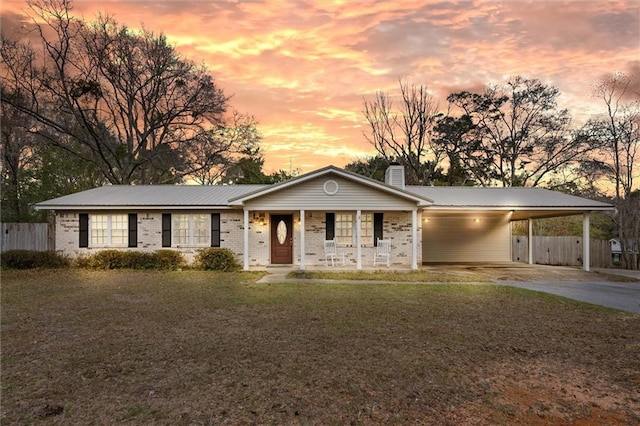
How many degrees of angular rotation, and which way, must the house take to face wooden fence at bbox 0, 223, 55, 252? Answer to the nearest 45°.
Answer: approximately 90° to its right

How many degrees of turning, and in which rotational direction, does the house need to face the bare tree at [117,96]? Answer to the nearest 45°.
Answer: approximately 135° to its right

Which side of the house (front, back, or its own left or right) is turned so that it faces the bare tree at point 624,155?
left

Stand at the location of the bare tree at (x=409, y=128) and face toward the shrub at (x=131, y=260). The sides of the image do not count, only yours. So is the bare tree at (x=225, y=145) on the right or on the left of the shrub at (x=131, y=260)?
right

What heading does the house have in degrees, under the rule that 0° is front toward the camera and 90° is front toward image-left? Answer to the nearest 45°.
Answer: approximately 0°

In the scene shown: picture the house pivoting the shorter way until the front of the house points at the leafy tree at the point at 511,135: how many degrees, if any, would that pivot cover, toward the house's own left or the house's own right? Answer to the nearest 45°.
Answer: approximately 135° to the house's own left

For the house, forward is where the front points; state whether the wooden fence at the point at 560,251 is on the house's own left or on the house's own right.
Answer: on the house's own left

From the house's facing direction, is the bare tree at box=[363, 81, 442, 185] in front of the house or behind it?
behind
